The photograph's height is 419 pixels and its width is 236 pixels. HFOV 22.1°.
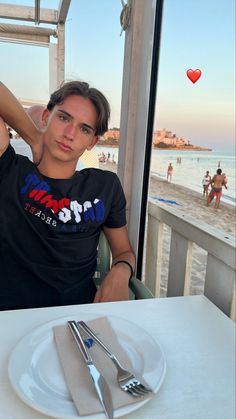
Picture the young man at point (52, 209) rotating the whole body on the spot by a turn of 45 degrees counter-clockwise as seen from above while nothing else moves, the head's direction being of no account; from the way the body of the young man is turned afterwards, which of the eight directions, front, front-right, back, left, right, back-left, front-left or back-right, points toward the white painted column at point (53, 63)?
back-left

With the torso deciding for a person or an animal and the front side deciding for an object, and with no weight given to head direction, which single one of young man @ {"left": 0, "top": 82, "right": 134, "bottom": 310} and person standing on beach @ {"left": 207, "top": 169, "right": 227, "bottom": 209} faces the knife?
the young man
